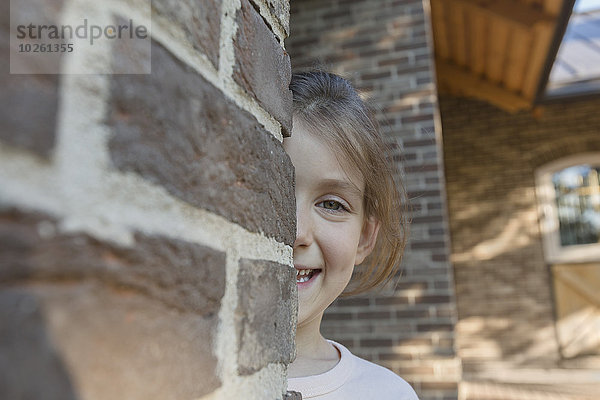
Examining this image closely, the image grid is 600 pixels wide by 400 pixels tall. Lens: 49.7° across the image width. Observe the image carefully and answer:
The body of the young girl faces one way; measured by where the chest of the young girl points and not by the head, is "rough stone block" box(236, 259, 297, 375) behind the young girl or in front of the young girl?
in front

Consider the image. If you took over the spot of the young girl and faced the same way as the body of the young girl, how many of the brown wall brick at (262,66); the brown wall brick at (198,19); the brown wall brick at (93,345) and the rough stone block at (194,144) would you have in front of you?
4

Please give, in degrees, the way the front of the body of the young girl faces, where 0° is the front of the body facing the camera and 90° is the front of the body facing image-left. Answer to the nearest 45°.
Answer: approximately 0°

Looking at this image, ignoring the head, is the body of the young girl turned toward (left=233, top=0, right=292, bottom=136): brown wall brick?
yes

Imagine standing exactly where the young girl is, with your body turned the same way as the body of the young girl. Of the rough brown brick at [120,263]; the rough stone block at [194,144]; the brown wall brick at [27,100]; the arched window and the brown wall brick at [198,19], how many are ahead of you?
4

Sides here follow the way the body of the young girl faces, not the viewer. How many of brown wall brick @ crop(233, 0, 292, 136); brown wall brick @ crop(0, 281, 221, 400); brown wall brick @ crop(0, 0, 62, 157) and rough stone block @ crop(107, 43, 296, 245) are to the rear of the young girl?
0

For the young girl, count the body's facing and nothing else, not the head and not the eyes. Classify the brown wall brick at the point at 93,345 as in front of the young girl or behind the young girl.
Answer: in front

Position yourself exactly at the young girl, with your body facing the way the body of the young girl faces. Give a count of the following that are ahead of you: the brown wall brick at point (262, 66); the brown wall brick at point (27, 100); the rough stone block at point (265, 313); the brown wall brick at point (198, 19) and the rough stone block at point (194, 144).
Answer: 5

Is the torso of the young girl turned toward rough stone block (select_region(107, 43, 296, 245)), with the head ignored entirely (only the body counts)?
yes

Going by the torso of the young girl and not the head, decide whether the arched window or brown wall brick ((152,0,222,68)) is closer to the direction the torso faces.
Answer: the brown wall brick

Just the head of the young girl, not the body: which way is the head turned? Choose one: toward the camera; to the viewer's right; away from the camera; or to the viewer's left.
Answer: toward the camera

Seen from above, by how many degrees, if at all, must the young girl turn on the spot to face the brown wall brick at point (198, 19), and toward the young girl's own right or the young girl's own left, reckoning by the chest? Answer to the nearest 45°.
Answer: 0° — they already face it
